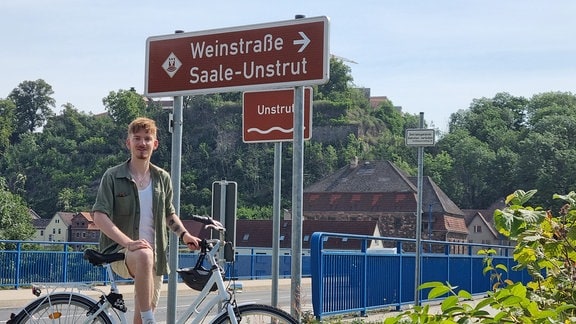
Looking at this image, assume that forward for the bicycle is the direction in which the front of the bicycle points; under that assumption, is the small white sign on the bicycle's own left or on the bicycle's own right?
on the bicycle's own left

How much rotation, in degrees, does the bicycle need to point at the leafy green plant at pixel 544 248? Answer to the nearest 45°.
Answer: approximately 45° to its right

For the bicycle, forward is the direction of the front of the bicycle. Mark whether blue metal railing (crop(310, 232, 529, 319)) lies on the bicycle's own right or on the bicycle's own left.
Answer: on the bicycle's own left

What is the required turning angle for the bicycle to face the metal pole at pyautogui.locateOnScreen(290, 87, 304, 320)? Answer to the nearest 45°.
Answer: approximately 45° to its left

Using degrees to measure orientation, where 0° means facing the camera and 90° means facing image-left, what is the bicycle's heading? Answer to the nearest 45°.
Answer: approximately 270°

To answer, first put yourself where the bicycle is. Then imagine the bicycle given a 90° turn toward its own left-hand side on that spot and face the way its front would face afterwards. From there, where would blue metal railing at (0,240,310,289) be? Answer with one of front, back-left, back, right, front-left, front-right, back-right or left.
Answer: front

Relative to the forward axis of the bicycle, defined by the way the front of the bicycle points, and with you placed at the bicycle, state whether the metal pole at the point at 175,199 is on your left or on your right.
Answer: on your left

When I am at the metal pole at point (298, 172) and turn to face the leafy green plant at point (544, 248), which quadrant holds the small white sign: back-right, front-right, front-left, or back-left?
back-left
